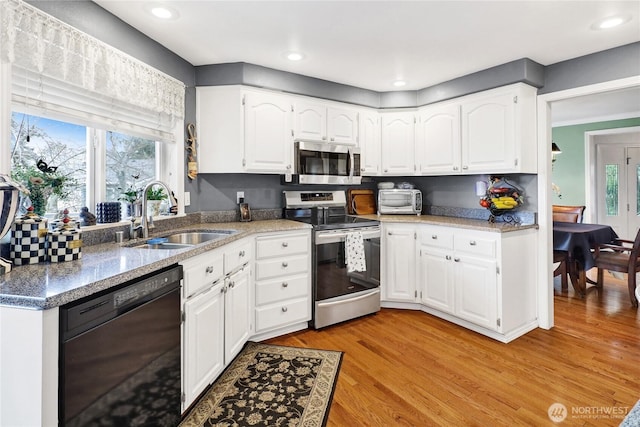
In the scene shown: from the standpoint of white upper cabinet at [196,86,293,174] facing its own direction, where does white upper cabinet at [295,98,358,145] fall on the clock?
white upper cabinet at [295,98,358,145] is roughly at 10 o'clock from white upper cabinet at [196,86,293,174].

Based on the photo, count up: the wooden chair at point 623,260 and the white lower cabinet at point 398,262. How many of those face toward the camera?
1

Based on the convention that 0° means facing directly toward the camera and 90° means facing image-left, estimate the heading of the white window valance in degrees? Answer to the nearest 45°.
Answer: approximately 315°

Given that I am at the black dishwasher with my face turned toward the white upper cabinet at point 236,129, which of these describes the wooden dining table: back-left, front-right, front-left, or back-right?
front-right

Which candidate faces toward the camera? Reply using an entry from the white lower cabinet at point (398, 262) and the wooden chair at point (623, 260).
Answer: the white lower cabinet

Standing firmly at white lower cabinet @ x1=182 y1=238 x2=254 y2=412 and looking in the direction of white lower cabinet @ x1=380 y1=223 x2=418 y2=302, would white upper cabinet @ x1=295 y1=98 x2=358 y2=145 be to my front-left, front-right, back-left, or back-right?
front-left

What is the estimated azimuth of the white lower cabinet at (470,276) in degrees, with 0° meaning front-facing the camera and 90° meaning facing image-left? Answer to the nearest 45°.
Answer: approximately 45°

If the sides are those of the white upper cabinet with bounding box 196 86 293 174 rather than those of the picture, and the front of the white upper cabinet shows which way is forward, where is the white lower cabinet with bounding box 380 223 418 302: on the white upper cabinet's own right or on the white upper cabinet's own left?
on the white upper cabinet's own left

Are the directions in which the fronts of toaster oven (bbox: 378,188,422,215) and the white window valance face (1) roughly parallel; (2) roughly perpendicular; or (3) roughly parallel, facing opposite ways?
roughly perpendicular

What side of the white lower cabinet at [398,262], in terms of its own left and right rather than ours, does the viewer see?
front

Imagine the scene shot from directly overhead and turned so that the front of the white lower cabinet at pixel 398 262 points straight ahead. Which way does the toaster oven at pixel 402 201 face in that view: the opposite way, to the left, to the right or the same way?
the same way

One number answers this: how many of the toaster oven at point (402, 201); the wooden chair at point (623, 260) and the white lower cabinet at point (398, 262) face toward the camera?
2

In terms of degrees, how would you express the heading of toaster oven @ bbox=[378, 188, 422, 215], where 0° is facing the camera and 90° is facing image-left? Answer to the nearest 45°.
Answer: approximately 0°

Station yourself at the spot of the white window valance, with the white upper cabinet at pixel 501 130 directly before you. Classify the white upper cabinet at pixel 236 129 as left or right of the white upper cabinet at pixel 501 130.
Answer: left

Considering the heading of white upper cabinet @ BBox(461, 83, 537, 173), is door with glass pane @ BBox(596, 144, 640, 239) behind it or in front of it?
behind

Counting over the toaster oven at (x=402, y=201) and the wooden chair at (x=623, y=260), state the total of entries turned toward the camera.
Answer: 1

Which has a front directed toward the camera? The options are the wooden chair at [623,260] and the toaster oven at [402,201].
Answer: the toaster oven

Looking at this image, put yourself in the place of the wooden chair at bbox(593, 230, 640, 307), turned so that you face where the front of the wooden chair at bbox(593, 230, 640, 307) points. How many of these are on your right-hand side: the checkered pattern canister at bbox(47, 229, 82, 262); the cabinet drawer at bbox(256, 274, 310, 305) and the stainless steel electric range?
0
